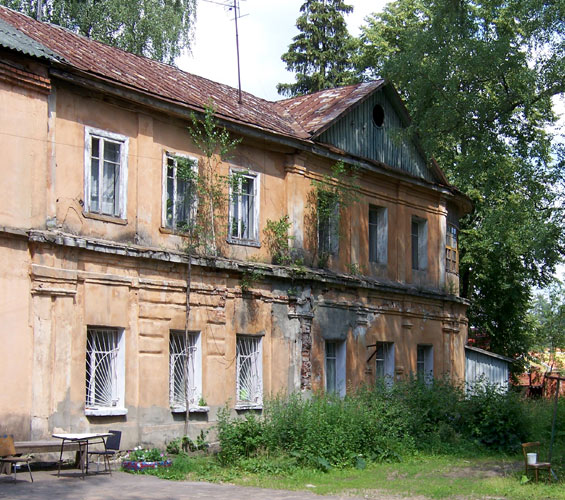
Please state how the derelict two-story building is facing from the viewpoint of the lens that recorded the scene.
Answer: facing the viewer and to the right of the viewer

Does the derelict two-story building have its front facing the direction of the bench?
no

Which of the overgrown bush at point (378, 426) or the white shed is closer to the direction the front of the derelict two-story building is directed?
the overgrown bush

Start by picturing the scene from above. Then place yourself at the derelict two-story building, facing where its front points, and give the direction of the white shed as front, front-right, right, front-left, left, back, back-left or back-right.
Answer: left
